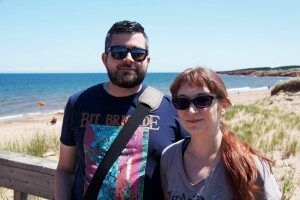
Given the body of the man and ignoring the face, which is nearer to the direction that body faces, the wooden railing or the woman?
the woman

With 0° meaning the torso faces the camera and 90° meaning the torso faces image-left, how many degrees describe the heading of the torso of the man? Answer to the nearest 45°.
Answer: approximately 0°

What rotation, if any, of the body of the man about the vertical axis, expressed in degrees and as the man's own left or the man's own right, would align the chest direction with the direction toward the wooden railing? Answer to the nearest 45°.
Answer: approximately 135° to the man's own right

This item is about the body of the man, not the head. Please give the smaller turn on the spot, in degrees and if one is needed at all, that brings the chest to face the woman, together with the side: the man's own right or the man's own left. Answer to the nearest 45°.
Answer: approximately 45° to the man's own left
